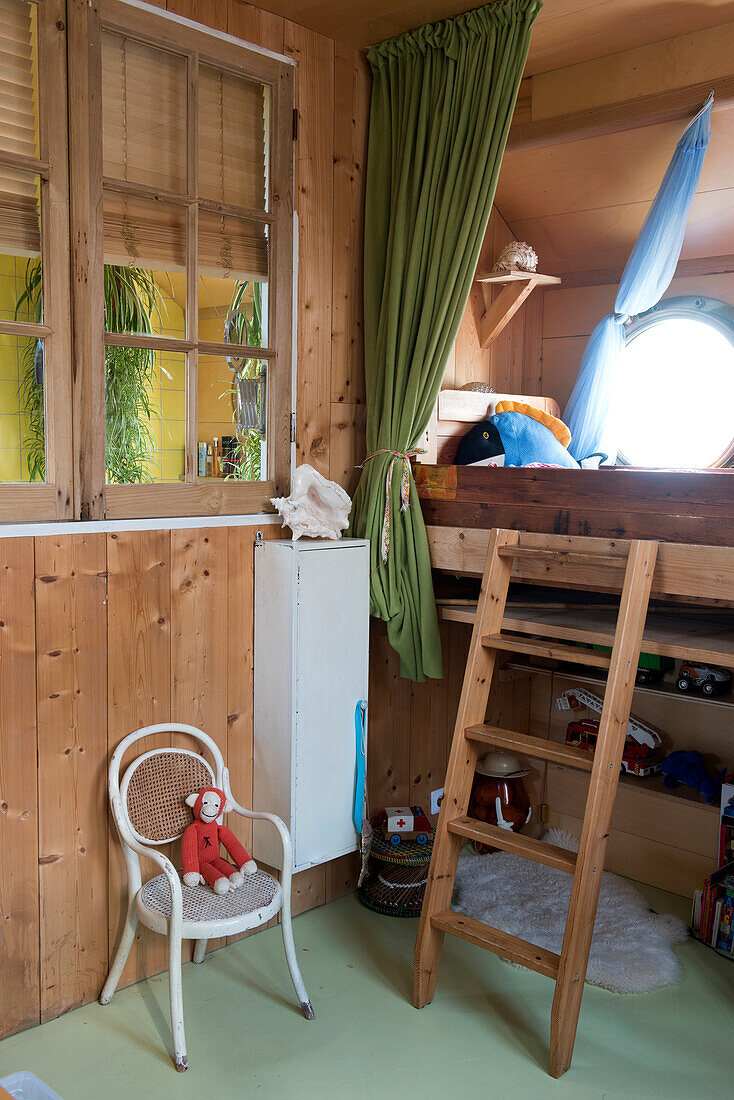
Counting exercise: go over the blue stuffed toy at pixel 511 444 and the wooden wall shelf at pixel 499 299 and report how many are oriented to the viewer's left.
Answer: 1

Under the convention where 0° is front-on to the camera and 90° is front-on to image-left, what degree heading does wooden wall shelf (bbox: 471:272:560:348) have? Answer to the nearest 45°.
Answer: approximately 315°

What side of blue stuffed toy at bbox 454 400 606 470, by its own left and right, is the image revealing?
left

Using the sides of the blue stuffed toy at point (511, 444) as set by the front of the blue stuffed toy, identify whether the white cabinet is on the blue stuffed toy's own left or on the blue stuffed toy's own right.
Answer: on the blue stuffed toy's own left
